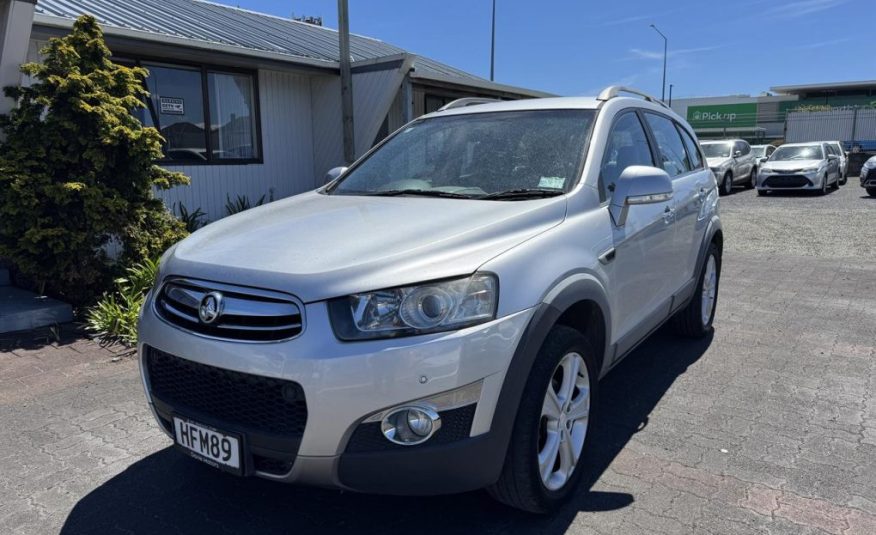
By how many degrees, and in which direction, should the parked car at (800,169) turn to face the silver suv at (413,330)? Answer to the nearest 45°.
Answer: approximately 45° to its left

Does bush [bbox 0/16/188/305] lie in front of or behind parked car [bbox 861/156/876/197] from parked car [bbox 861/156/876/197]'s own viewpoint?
in front

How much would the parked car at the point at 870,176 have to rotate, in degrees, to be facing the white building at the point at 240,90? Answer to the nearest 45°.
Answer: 0° — it already faces it

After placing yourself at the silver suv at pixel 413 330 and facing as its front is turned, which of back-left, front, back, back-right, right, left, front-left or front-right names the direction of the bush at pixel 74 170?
right

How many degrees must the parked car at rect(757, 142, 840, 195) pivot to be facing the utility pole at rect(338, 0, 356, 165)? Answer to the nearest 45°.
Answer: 0° — it already faces it

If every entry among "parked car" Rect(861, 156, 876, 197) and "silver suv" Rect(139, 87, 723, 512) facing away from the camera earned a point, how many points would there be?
0

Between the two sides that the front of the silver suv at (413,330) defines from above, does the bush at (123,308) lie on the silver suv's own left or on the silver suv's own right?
on the silver suv's own right

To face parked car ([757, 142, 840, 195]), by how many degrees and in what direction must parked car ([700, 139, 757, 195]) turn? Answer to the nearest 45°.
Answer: approximately 135° to its left

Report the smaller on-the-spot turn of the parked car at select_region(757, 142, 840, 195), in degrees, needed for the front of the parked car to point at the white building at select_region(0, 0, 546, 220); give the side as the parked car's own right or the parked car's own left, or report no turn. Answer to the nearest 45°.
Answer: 0° — it already faces it

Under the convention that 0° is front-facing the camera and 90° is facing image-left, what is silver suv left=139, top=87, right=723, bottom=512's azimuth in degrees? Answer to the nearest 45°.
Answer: approximately 45°
